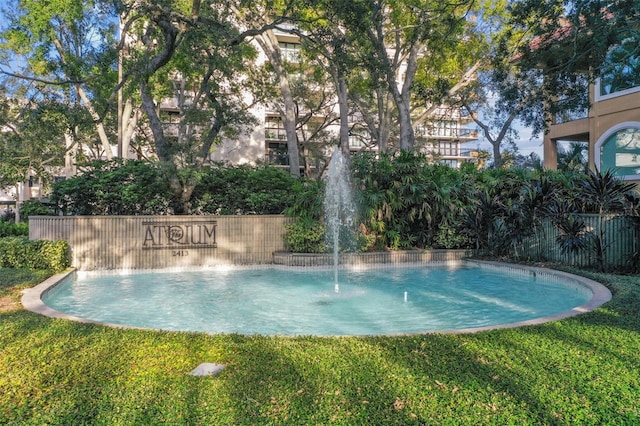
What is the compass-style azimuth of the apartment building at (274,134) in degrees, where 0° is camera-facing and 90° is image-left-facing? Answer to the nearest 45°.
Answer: approximately 0°

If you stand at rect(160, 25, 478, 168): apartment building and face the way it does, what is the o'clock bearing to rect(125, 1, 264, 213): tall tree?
The tall tree is roughly at 12 o'clock from the apartment building.

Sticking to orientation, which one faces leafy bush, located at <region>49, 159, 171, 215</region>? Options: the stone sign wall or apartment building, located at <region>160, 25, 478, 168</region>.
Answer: the apartment building

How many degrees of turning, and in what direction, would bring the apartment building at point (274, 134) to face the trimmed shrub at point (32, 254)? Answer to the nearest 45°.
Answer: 0° — it already faces it

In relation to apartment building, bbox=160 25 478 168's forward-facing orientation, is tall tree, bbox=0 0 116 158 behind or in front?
in front

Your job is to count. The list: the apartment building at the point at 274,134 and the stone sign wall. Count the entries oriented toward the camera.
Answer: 2

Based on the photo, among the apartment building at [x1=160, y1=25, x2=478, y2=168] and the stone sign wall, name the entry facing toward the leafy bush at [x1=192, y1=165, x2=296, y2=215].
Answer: the apartment building

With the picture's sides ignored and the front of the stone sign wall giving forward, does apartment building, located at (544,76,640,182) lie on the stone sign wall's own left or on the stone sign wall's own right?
on the stone sign wall's own left
